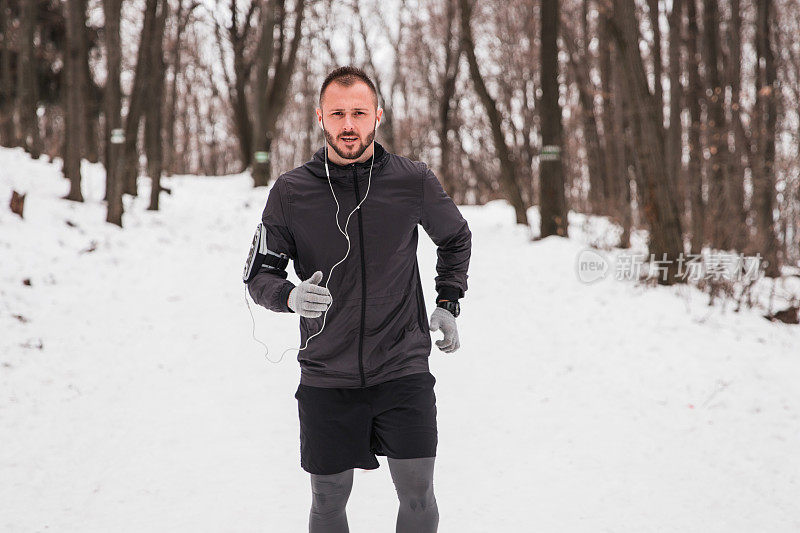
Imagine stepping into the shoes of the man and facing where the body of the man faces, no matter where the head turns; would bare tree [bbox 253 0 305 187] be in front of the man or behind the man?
behind

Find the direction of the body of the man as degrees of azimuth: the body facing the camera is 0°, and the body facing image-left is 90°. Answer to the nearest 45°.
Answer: approximately 0°
